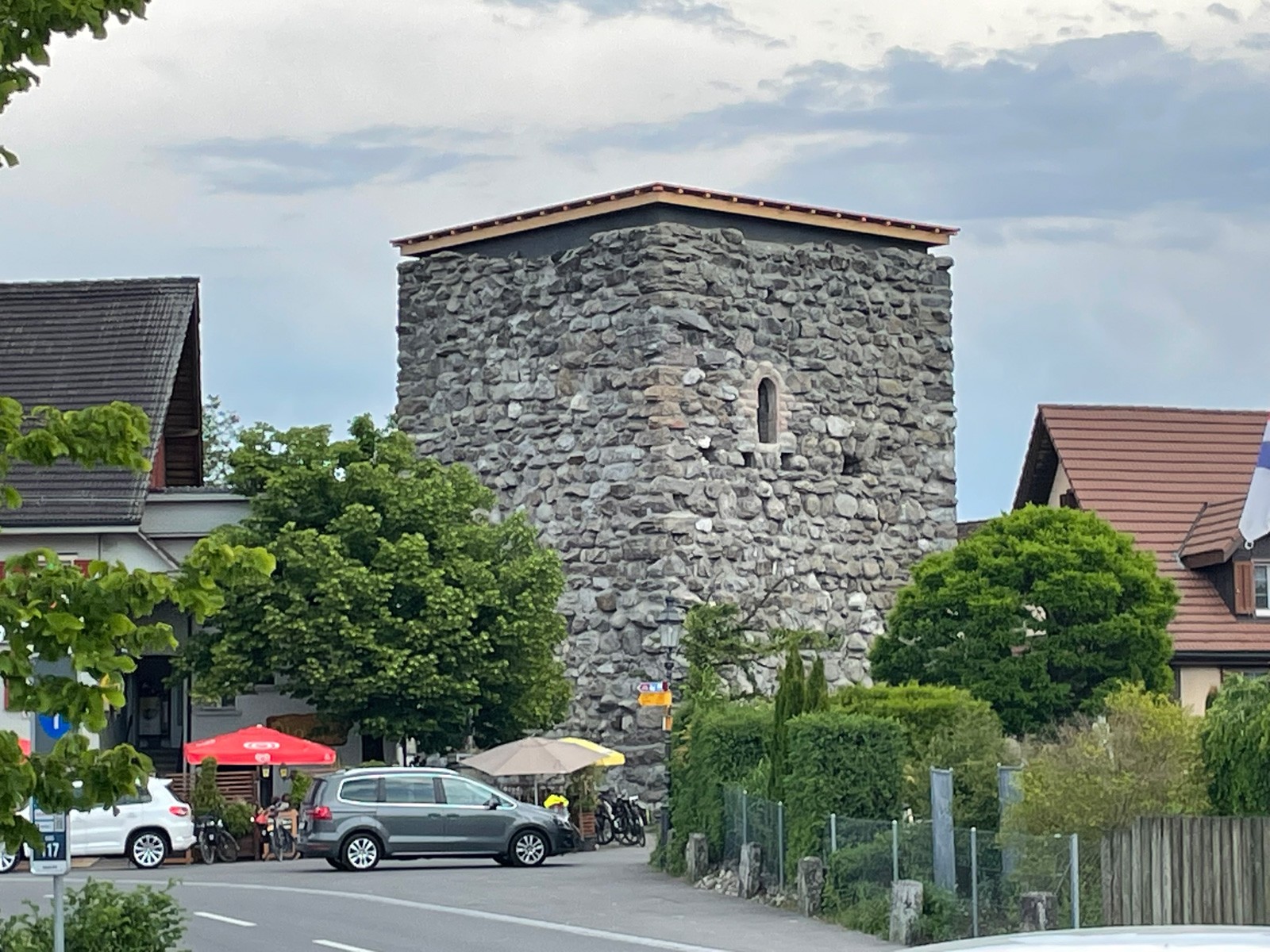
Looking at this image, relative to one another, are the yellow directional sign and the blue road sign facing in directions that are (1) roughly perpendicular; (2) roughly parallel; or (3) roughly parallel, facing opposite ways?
roughly parallel

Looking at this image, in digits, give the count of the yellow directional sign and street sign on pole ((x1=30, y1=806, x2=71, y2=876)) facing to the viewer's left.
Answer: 0

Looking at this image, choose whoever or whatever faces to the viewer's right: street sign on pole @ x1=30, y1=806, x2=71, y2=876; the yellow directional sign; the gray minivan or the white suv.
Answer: the gray minivan

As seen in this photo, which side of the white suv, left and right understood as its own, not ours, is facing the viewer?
left

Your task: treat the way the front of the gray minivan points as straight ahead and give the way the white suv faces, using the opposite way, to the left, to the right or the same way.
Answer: the opposite way

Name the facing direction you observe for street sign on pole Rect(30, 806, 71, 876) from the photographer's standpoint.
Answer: facing the viewer

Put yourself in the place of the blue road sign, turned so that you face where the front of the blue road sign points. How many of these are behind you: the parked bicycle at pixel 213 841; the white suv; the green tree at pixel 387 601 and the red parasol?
4

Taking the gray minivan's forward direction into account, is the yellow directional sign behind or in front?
in front

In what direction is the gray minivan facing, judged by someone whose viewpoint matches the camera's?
facing to the right of the viewer

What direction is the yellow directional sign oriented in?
toward the camera

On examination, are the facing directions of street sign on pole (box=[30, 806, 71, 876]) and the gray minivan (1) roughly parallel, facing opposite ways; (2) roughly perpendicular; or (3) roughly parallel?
roughly perpendicular
